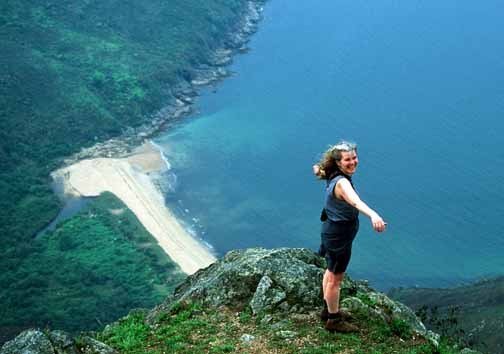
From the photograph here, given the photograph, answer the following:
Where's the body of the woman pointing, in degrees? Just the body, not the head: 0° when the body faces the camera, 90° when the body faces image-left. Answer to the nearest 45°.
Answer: approximately 270°
